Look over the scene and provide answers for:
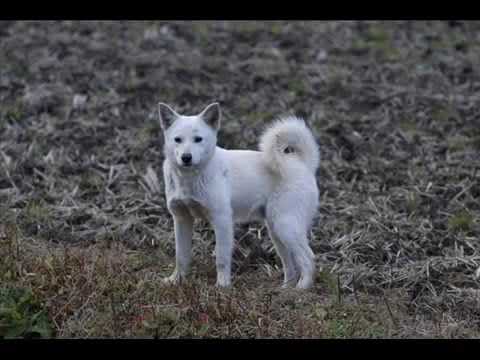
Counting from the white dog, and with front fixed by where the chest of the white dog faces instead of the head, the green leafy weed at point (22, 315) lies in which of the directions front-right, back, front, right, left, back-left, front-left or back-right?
front

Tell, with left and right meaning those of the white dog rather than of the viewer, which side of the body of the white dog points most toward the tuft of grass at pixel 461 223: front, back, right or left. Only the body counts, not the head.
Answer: back

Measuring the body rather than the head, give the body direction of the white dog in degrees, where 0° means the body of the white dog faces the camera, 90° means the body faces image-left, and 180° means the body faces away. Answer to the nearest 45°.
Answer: approximately 45°
